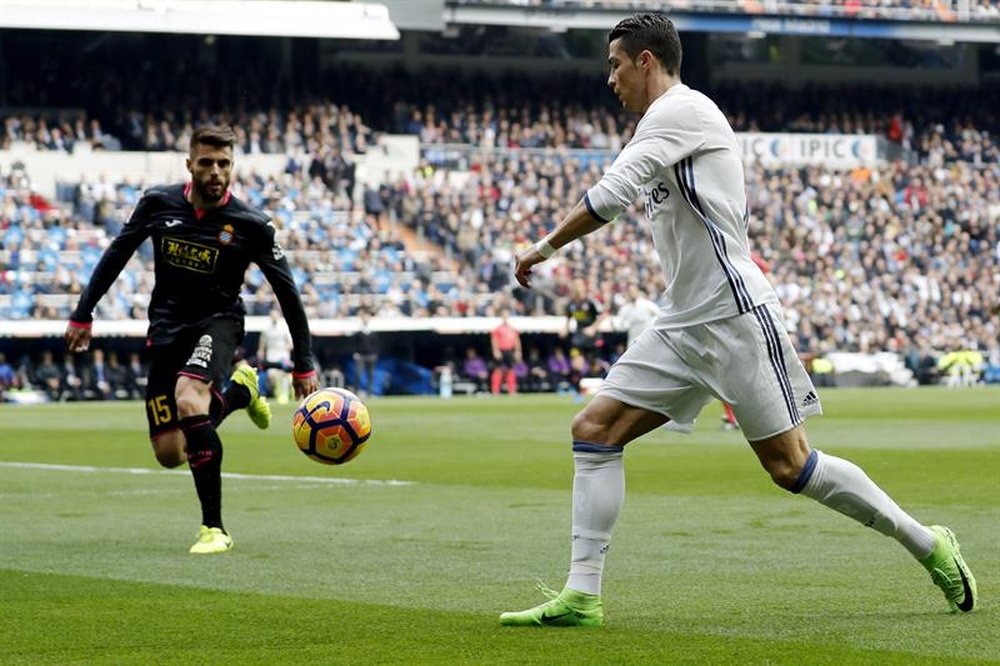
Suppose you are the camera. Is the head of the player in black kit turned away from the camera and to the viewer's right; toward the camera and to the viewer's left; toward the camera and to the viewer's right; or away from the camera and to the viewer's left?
toward the camera and to the viewer's right

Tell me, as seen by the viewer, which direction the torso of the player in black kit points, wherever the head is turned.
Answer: toward the camera

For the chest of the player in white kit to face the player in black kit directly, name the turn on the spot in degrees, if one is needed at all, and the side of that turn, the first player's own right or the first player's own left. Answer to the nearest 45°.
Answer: approximately 45° to the first player's own right

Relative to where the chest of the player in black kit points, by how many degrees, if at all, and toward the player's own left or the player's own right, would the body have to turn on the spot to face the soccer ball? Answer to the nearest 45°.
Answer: approximately 45° to the player's own left

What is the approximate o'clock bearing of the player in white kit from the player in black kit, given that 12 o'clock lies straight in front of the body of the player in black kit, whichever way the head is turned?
The player in white kit is roughly at 11 o'clock from the player in black kit.

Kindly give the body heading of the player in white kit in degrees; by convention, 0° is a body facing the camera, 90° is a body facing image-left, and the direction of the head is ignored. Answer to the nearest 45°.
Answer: approximately 90°

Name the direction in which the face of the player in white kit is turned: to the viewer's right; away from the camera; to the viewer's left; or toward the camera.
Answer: to the viewer's left

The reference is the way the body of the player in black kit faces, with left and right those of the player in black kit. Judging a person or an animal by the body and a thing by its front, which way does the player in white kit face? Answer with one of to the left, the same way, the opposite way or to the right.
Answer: to the right

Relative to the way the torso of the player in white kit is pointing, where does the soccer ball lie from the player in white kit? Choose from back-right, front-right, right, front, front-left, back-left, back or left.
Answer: front-right

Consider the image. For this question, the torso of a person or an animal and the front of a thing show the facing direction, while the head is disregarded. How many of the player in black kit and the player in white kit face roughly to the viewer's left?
1
